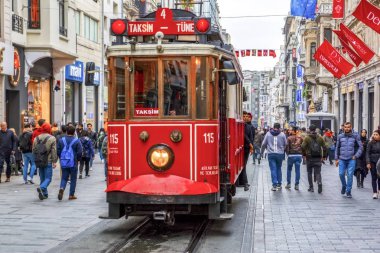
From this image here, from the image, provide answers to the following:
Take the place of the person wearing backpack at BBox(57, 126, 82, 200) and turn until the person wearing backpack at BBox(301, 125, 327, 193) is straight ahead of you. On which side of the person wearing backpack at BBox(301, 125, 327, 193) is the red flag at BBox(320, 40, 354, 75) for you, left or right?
left

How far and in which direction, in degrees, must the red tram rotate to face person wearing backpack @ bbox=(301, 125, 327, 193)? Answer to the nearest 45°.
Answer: approximately 135° to its left

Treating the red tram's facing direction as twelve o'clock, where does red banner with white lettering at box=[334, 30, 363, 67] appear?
The red banner with white lettering is roughly at 7 o'clock from the red tram.

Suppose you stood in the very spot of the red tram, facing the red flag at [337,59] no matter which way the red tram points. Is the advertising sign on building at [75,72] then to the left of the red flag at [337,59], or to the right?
left

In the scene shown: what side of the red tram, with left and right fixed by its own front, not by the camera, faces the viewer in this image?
front

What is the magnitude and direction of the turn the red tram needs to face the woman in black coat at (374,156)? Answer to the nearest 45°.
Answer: approximately 135° to its left

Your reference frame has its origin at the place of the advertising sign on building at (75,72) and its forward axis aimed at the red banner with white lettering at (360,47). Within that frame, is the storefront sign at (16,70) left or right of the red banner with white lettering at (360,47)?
right
